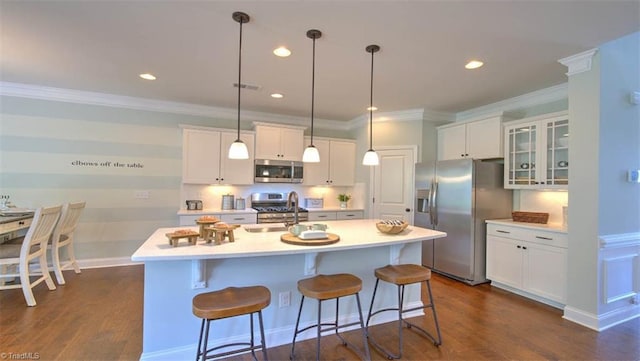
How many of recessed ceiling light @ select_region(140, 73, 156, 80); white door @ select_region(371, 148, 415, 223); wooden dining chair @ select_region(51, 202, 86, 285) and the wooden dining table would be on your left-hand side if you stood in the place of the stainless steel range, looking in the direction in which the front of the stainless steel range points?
1

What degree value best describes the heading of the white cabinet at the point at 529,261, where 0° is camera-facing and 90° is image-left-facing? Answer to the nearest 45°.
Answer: approximately 45°

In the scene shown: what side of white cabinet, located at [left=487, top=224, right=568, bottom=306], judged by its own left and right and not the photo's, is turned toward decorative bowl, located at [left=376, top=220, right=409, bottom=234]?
front

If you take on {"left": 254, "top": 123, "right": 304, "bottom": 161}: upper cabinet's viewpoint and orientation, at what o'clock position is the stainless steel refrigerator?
The stainless steel refrigerator is roughly at 10 o'clock from the upper cabinet.

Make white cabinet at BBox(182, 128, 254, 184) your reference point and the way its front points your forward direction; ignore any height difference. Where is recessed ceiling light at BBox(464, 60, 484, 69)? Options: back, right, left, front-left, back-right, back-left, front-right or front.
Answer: front-left

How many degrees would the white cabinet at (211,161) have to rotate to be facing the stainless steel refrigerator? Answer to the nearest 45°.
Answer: approximately 45° to its left

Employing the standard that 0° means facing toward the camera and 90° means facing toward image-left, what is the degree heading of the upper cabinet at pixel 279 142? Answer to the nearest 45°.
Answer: approximately 0°

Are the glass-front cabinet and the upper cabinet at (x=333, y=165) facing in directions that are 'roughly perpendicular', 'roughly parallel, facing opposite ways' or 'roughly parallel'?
roughly perpendicular

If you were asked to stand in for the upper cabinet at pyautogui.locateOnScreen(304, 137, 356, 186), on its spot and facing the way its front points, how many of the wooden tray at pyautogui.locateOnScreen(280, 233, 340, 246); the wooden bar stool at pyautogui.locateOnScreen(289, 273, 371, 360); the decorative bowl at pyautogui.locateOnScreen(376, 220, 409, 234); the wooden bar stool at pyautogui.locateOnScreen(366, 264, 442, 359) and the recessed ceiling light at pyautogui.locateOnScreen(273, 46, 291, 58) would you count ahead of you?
5

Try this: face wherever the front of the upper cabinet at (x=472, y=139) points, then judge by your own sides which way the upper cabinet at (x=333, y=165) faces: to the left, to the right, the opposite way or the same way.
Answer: to the left
